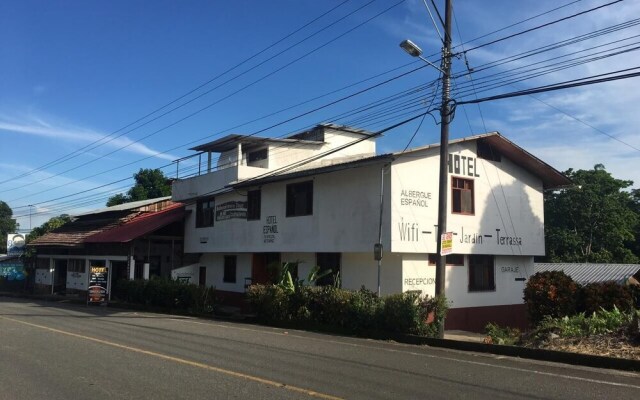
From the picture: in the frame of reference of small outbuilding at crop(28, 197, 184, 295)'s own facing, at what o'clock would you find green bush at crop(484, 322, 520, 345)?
The green bush is roughly at 10 o'clock from the small outbuilding.

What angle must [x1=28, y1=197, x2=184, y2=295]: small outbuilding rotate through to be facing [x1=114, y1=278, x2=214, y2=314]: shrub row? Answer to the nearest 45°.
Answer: approximately 45° to its left

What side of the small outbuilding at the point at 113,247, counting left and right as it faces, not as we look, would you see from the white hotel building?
left

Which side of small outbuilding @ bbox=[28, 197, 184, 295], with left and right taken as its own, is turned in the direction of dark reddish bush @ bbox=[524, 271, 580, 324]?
left

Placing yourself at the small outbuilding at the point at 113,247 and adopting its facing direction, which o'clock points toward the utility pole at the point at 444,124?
The utility pole is roughly at 10 o'clock from the small outbuilding.
